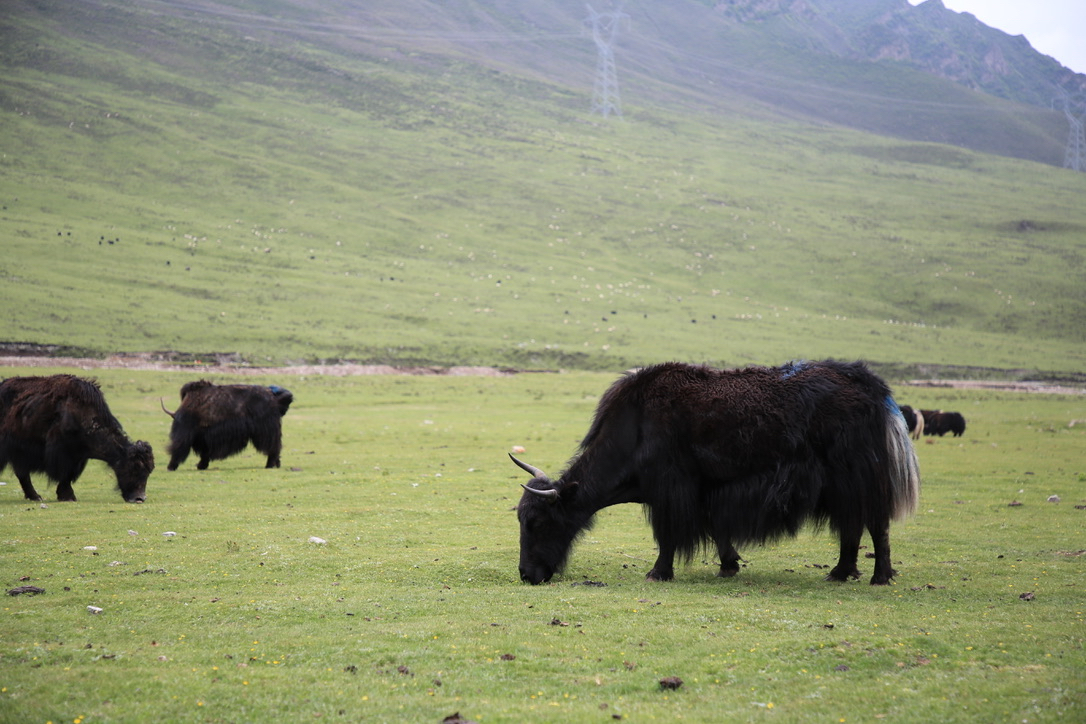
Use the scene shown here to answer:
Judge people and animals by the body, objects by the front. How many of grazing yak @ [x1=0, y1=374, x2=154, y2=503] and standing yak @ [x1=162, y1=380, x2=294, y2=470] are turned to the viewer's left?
1

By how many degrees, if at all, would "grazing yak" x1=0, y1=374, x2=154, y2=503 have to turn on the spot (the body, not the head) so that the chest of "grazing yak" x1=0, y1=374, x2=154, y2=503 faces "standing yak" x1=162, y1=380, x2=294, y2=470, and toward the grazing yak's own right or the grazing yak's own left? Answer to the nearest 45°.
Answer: approximately 45° to the grazing yak's own left

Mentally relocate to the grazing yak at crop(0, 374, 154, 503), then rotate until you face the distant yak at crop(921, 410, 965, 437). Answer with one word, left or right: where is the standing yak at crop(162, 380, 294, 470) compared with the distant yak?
left

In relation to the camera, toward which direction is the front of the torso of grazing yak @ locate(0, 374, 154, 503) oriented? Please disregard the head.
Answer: to the viewer's right

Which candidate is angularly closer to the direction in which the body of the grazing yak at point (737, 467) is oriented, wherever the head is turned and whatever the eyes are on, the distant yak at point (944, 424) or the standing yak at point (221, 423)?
the standing yak

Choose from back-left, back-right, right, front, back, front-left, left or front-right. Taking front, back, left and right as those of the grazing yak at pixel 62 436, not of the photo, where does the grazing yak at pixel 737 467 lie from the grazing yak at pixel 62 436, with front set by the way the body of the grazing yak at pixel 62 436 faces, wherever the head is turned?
front-right

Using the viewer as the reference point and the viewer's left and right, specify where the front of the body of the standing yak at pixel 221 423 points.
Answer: facing to the left of the viewer

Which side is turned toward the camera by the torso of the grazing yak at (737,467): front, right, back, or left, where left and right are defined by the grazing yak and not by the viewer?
left

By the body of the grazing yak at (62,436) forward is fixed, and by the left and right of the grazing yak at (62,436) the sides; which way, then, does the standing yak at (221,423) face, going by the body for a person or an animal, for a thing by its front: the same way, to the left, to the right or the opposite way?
the opposite way
